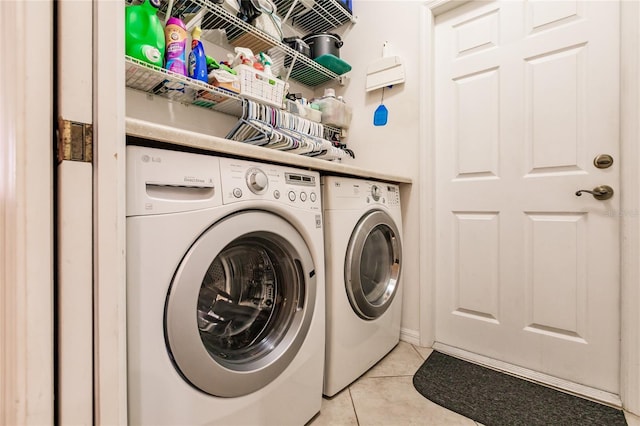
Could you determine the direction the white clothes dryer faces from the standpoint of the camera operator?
facing the viewer and to the right of the viewer

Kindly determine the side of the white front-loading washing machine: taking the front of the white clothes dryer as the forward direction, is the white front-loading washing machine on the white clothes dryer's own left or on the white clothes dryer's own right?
on the white clothes dryer's own right

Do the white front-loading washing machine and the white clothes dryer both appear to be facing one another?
no

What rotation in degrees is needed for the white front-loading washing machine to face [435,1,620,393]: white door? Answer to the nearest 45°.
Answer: approximately 45° to its left

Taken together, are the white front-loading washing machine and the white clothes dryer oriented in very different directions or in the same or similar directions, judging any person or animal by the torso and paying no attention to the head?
same or similar directions

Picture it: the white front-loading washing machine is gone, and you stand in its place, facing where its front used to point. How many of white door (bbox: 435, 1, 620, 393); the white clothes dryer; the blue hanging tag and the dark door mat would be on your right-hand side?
0

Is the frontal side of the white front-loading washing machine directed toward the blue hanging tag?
no

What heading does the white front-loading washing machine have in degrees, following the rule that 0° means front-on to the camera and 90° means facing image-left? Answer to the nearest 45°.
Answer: approximately 315°

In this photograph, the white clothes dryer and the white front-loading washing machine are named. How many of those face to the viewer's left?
0
